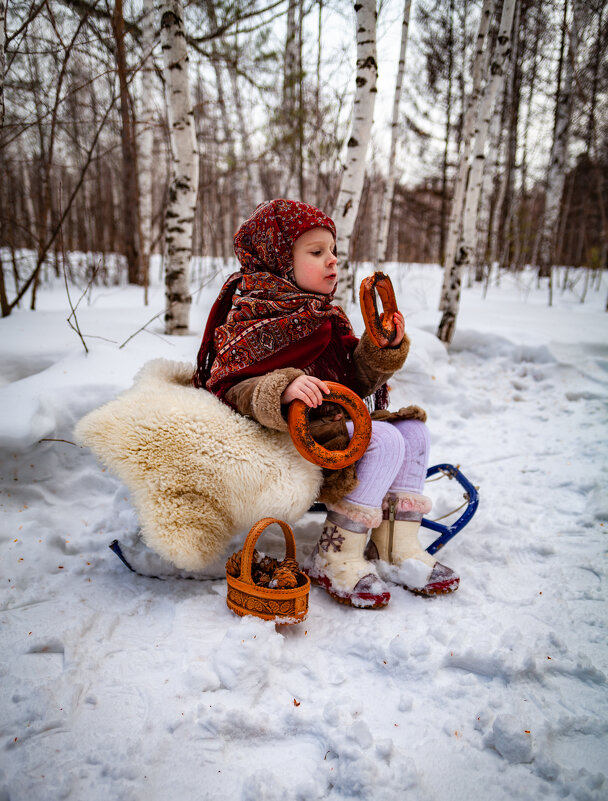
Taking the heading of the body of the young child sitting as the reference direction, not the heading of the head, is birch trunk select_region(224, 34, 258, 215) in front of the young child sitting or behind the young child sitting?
behind

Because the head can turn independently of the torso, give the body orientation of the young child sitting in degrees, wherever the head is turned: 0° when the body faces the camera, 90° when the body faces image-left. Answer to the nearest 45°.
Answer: approximately 315°

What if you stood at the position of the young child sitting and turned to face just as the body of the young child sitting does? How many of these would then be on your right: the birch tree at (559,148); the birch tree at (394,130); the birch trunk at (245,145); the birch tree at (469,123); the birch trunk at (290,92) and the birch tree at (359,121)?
0

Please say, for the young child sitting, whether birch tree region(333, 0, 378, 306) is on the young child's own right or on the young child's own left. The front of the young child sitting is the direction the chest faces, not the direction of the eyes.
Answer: on the young child's own left

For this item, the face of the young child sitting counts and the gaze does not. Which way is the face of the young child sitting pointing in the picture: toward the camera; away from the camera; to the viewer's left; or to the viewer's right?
to the viewer's right

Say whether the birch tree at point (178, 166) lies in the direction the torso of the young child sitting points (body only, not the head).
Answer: no

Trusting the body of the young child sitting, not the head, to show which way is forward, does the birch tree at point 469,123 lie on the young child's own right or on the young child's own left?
on the young child's own left

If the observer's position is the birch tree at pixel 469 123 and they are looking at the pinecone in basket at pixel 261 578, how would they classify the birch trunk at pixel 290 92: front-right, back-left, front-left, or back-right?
back-right

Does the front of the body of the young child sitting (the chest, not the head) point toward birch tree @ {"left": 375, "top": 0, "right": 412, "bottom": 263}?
no

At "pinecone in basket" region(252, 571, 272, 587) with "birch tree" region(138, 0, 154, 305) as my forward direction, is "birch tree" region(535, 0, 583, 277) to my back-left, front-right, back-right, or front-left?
front-right
